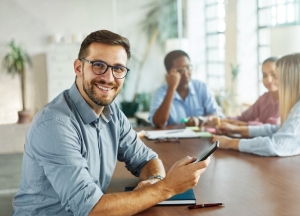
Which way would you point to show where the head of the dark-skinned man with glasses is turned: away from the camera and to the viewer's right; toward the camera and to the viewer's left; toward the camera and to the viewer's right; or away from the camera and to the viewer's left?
toward the camera and to the viewer's right

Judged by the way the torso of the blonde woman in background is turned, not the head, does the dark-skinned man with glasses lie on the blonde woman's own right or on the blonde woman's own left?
on the blonde woman's own right

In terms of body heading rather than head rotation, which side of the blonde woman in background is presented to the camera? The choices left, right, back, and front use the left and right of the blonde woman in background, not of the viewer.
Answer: left

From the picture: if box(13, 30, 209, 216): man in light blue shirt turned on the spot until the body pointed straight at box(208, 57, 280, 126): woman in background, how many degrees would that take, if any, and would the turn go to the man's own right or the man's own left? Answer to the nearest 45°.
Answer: approximately 90° to the man's own left

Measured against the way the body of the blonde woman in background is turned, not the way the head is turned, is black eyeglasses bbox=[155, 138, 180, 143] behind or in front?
in front

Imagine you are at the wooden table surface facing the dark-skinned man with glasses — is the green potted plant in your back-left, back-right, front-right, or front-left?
front-left

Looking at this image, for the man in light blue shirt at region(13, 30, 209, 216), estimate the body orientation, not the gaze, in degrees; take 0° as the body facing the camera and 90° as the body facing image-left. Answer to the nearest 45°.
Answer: approximately 315°

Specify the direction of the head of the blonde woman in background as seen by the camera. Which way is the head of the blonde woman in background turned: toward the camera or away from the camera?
away from the camera
